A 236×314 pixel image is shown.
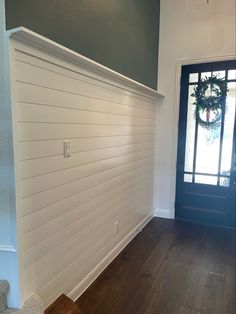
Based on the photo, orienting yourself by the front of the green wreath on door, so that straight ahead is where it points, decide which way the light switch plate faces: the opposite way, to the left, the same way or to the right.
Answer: to the left

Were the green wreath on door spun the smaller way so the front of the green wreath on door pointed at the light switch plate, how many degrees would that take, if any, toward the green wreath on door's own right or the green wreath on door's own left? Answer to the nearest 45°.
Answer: approximately 45° to the green wreath on door's own right

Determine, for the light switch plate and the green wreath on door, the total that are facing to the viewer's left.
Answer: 0

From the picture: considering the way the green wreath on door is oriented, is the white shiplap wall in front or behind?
in front

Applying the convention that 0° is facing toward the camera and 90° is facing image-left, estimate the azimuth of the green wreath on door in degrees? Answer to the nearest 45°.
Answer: approximately 0°

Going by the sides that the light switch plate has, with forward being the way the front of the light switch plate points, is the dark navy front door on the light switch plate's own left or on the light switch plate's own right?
on the light switch plate's own left
